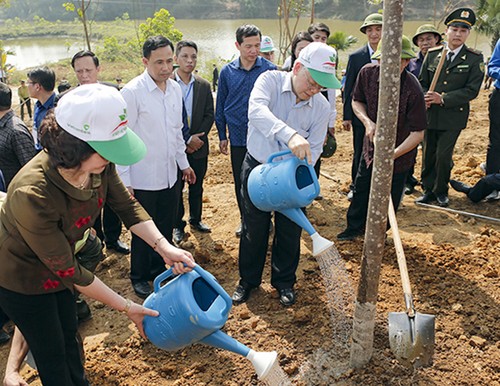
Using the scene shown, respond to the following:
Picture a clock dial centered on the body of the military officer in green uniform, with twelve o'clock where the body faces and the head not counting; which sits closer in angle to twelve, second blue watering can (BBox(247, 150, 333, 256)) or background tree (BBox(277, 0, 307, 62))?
the second blue watering can

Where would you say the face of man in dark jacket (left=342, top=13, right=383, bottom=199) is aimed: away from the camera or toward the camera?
toward the camera

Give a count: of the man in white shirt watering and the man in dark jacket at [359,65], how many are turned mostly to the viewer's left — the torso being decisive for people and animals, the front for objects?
0

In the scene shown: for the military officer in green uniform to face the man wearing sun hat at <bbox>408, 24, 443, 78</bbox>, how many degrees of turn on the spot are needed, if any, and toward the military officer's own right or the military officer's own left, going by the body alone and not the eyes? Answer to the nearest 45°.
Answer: approximately 135° to the military officer's own right

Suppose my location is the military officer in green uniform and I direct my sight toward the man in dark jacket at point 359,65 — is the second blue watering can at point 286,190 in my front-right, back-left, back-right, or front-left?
front-left

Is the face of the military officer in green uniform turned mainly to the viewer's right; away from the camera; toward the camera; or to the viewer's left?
toward the camera

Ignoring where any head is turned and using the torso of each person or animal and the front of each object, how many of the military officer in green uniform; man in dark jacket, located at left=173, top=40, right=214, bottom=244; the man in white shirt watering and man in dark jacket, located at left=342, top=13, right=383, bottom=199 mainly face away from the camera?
0

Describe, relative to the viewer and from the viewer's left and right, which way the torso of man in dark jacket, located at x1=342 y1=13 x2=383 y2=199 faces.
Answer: facing the viewer

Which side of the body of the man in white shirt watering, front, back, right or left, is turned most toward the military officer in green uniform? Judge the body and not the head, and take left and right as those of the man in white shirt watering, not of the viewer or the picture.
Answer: left

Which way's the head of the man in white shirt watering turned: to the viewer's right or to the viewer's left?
to the viewer's right

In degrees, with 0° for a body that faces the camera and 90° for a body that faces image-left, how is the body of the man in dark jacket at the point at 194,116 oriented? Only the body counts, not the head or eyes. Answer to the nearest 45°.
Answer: approximately 45°

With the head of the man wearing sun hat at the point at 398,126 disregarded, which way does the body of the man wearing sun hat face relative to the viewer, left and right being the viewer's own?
facing the viewer and to the left of the viewer
